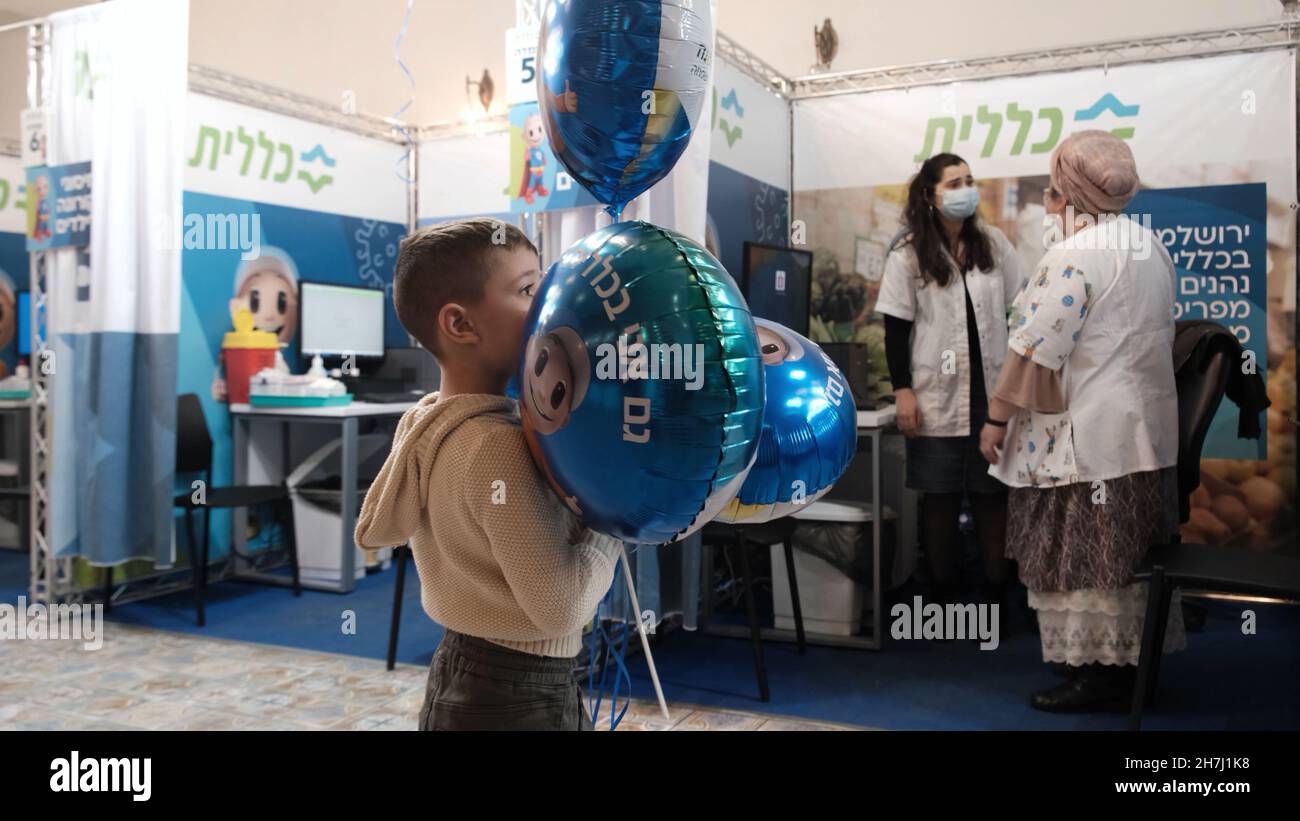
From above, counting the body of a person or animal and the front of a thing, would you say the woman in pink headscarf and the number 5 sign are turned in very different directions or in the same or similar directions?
very different directions

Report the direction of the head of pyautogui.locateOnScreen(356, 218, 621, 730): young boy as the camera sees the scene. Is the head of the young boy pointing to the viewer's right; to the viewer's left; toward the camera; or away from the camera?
to the viewer's right

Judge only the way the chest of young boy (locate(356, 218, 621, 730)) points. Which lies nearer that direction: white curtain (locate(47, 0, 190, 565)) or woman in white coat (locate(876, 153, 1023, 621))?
the woman in white coat

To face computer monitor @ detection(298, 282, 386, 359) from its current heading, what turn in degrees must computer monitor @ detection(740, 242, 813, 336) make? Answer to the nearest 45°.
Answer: approximately 90° to its right

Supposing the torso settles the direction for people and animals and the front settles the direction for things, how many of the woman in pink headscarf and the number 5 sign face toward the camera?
1

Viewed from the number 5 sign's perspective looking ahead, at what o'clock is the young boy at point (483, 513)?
The young boy is roughly at 12 o'clock from the number 5 sign.

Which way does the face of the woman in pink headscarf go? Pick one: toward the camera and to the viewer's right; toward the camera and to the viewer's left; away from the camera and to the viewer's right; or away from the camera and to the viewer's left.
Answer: away from the camera and to the viewer's left

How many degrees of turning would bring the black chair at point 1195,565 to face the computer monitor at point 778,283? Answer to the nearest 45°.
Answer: approximately 180°

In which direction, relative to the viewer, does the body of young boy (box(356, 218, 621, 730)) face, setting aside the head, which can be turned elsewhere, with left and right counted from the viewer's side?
facing to the right of the viewer

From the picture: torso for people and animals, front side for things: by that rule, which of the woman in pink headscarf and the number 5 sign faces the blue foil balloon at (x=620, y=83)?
the number 5 sign

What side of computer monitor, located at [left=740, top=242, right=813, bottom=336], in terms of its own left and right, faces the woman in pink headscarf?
left
